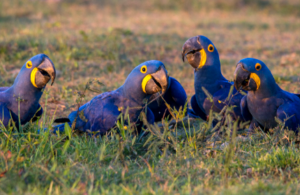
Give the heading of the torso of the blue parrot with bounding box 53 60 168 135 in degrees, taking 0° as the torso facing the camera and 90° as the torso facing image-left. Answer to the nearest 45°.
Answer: approximately 270°

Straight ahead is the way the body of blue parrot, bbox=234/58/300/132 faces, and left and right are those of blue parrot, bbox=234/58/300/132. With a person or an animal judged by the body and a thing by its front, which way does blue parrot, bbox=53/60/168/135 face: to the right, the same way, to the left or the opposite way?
the opposite way

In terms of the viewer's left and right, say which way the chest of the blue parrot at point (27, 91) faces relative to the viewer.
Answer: facing the viewer and to the right of the viewer

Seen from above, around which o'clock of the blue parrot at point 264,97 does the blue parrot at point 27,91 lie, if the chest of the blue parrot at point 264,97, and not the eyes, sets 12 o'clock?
the blue parrot at point 27,91 is roughly at 1 o'clock from the blue parrot at point 264,97.

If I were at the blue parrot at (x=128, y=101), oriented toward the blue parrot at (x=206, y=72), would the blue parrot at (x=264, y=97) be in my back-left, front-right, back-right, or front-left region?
front-right

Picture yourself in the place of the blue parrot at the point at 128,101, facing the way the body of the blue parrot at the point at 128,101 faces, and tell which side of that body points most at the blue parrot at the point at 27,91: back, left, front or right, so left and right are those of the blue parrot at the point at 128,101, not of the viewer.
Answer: back

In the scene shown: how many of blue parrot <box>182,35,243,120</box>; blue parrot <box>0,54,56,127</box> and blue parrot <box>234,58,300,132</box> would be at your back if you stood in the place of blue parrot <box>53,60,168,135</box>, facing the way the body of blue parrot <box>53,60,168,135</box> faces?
1

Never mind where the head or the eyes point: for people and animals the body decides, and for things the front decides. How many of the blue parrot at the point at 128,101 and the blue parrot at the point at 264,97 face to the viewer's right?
1

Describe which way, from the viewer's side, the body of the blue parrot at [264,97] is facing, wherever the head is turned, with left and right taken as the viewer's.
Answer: facing the viewer and to the left of the viewer

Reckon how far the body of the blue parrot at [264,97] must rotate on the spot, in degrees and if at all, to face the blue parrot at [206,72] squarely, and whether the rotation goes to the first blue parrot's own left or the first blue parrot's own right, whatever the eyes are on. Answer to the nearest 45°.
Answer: approximately 90° to the first blue parrot's own right

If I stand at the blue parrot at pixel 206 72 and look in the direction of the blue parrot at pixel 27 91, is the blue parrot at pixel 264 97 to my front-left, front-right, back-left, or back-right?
back-left

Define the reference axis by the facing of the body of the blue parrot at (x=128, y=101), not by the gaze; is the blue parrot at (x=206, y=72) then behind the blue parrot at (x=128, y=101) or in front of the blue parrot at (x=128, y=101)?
in front
